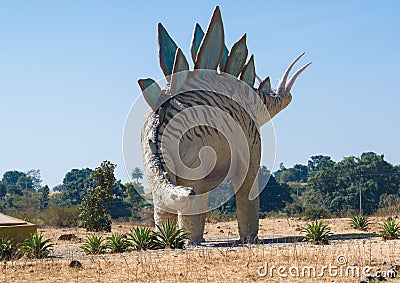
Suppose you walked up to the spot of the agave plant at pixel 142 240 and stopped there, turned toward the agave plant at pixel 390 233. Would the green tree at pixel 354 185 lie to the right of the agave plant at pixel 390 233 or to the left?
left

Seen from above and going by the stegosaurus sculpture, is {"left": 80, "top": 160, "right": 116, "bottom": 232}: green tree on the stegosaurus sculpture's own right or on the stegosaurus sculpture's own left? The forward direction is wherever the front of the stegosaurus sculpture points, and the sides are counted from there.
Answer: on the stegosaurus sculpture's own right

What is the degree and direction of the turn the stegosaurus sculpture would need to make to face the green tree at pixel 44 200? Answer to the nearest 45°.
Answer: approximately 135° to its right

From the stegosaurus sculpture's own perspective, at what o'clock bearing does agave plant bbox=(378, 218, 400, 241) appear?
The agave plant is roughly at 7 o'clock from the stegosaurus sculpture.

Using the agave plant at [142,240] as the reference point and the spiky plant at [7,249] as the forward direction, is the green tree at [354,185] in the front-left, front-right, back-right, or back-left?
back-right

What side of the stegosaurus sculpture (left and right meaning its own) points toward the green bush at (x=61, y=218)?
right

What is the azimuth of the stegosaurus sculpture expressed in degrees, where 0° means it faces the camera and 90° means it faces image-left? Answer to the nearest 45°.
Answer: approximately 45°

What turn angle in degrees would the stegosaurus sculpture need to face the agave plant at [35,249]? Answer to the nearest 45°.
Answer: approximately 45° to its right

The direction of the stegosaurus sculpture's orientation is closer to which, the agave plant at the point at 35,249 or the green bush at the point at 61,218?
the agave plant
